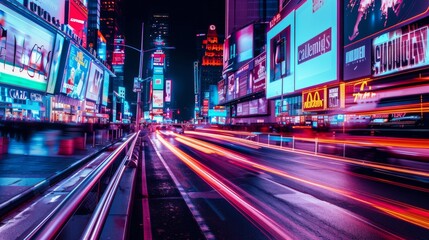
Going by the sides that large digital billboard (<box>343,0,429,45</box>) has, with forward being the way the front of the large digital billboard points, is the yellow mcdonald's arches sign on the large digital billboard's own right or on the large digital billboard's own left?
on the large digital billboard's own right

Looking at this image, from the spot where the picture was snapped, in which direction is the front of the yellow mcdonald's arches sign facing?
facing the viewer and to the left of the viewer

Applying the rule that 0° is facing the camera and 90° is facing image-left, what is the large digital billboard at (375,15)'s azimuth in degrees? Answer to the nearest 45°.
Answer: approximately 45°

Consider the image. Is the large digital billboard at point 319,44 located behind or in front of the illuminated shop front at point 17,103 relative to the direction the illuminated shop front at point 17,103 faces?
in front

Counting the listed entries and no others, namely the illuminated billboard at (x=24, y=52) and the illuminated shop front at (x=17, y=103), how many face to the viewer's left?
0

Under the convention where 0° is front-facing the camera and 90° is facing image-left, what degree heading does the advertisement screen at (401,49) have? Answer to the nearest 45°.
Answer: approximately 45°

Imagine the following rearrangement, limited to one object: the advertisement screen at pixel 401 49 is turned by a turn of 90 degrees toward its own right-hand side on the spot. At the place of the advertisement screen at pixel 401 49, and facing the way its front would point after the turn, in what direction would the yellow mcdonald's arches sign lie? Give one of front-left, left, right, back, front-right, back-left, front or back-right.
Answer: front

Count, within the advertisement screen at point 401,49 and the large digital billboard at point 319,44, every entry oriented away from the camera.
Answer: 0

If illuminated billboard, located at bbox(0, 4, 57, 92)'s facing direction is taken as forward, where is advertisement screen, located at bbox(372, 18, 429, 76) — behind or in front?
in front

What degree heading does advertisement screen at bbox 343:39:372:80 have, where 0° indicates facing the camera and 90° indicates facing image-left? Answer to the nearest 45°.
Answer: approximately 45°

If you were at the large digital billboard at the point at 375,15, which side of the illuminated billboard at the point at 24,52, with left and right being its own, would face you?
front

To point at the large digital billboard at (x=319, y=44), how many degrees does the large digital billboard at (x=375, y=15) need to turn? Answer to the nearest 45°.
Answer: approximately 90° to its right

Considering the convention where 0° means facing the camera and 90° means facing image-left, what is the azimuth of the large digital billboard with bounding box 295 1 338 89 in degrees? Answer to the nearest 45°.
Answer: approximately 45°

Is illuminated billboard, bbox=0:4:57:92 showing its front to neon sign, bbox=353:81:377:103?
yes
